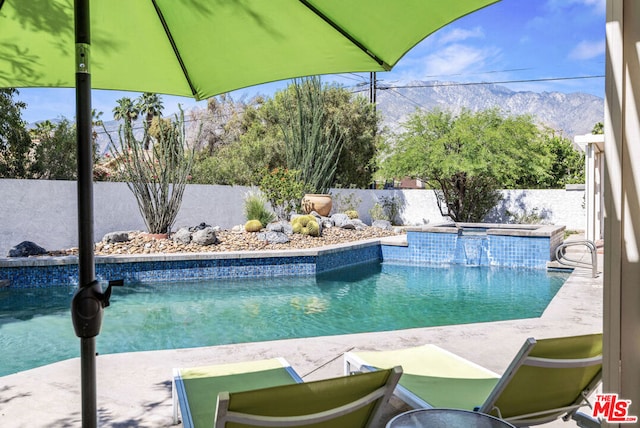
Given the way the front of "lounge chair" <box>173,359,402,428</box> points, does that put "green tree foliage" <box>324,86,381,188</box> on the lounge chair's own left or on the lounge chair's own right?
on the lounge chair's own right

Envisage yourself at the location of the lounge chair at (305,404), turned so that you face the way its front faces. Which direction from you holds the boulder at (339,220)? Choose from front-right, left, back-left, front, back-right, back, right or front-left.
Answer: front-right

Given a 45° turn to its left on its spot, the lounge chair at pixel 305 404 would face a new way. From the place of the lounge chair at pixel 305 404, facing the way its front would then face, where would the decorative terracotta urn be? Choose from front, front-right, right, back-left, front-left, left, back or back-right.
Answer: right

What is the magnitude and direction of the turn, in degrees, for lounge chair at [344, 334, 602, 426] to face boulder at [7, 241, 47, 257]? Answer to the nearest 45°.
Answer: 0° — it already faces it

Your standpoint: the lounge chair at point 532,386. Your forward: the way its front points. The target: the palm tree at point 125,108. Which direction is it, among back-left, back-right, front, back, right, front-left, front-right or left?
front

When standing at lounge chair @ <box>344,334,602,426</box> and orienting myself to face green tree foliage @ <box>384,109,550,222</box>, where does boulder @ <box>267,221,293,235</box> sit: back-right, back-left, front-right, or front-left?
front-left

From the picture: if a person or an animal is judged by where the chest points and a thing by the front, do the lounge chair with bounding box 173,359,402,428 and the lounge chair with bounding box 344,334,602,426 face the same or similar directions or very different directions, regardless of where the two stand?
same or similar directions

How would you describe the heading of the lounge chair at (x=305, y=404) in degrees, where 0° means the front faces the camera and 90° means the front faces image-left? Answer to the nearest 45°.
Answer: approximately 135°

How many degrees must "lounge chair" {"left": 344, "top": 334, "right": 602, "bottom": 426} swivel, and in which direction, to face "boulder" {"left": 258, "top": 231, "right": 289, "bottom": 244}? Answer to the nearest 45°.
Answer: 0° — it already faces it

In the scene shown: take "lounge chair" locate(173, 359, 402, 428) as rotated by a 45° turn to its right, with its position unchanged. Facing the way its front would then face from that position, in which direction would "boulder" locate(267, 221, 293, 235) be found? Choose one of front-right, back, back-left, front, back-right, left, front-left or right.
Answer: front

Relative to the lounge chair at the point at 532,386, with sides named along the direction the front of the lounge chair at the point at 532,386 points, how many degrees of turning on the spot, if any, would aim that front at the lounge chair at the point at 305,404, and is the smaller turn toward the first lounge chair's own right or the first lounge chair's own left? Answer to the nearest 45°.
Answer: approximately 90° to the first lounge chair's own left

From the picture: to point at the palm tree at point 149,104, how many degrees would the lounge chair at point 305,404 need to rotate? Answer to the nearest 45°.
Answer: approximately 45° to its right

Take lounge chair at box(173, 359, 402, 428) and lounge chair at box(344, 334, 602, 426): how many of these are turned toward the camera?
0

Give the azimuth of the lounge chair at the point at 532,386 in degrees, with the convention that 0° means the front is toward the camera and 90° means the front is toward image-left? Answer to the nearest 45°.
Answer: approximately 135°

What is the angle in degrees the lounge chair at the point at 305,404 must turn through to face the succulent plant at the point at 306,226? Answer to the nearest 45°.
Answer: approximately 45° to its right

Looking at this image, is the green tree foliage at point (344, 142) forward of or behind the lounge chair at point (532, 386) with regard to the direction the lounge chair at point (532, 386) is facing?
forward

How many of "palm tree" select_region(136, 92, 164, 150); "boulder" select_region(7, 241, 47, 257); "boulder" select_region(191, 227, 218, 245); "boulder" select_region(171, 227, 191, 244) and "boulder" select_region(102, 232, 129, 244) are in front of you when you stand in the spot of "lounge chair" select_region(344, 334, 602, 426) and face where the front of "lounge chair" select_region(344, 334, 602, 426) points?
5

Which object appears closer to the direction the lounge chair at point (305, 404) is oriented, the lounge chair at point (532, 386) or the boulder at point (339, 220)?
the boulder
